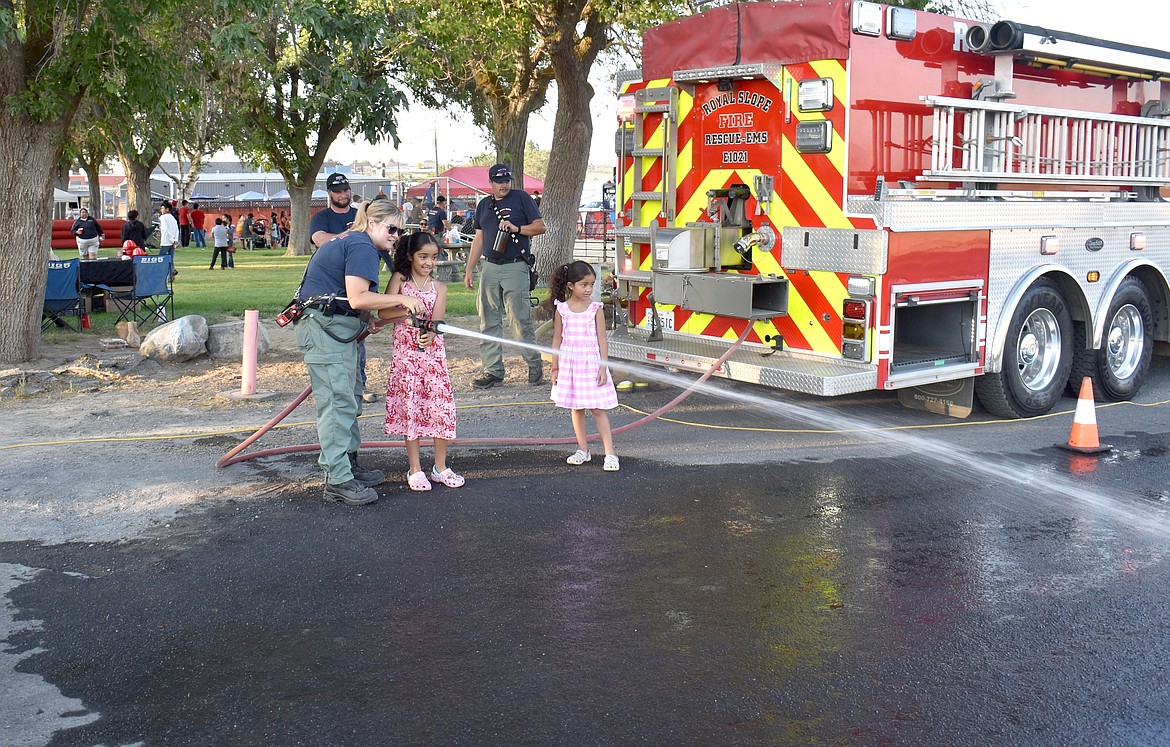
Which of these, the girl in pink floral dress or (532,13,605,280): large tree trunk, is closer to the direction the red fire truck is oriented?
the large tree trunk

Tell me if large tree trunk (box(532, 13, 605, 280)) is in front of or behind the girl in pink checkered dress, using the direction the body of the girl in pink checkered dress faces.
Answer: behind

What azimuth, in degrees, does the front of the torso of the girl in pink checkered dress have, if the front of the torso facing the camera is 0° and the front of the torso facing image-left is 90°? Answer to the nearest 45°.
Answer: approximately 0°

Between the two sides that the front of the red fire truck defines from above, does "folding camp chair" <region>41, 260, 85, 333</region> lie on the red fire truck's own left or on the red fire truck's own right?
on the red fire truck's own left
